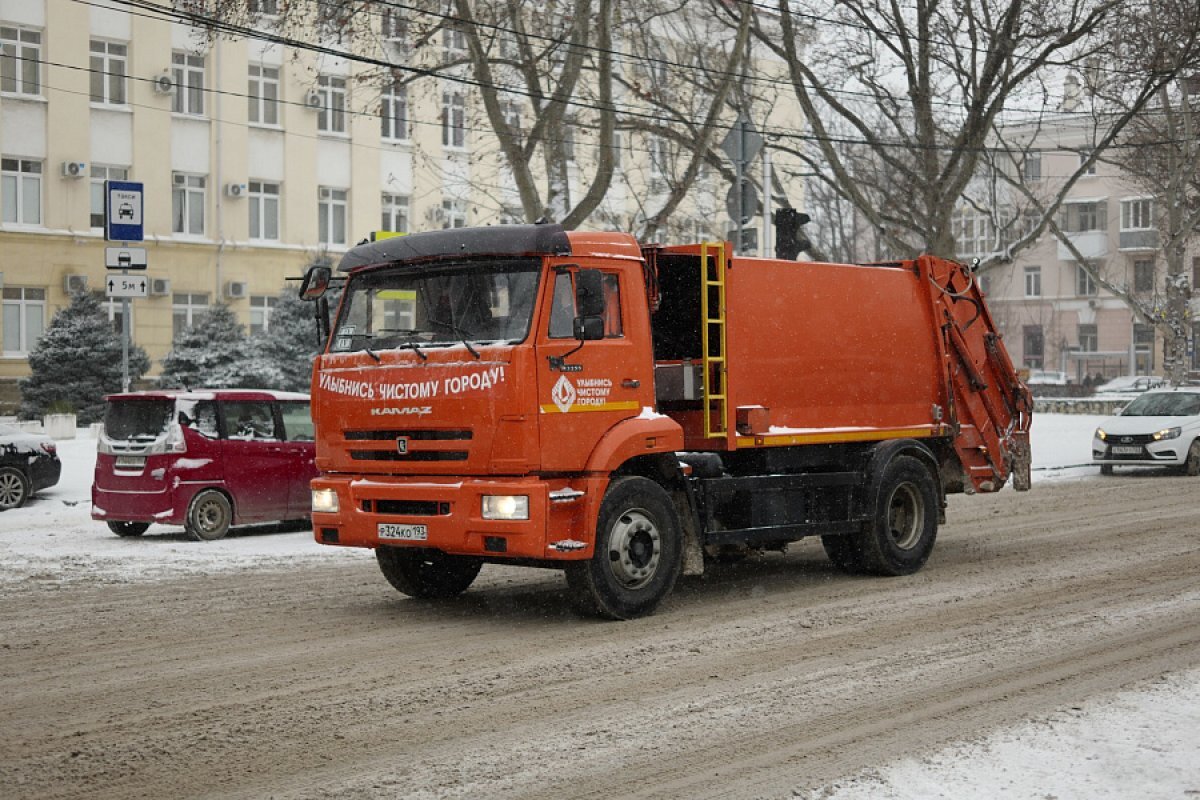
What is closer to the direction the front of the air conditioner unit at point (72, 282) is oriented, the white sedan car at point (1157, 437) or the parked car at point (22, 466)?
the white sedan car

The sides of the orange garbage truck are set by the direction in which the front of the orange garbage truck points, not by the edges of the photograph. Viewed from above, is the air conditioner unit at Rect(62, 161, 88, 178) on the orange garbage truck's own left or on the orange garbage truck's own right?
on the orange garbage truck's own right

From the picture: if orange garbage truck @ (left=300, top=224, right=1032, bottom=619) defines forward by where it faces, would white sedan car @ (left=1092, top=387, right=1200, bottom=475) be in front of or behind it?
behind

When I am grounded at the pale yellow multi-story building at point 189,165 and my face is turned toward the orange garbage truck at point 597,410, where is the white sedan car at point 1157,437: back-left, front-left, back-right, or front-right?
front-left

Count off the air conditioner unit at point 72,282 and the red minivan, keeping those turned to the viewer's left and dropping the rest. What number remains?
0

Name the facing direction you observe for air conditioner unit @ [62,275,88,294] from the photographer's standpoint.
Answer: facing the viewer and to the right of the viewer

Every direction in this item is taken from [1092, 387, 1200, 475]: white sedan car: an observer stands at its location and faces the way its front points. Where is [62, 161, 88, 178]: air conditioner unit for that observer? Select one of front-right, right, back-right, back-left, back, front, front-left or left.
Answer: front-right

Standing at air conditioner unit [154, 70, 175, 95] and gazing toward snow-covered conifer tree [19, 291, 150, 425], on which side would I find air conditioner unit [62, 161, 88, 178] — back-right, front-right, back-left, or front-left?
front-right

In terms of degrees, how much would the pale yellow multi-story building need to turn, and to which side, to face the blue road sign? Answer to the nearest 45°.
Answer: approximately 45° to its right

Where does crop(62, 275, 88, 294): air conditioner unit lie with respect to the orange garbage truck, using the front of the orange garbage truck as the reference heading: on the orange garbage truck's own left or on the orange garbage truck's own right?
on the orange garbage truck's own right

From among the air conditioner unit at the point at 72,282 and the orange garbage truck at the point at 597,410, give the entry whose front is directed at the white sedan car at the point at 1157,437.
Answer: the air conditioner unit

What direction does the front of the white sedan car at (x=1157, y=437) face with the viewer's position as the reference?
facing the viewer and to the left of the viewer

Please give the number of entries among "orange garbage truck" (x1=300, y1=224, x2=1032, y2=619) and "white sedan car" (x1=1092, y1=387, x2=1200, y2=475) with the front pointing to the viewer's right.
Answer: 0

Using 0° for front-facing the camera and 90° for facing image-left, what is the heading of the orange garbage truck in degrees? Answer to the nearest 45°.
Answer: approximately 45°
